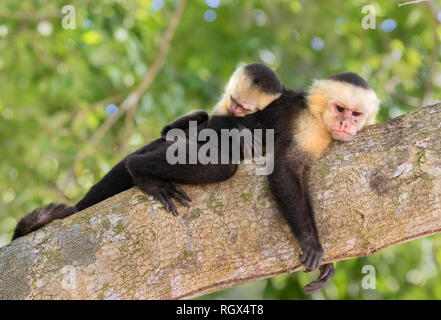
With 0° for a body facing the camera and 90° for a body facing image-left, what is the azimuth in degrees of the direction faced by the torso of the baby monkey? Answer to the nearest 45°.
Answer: approximately 270°
